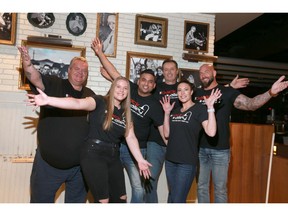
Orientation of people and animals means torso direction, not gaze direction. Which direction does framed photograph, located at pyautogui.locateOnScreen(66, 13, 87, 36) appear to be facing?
toward the camera

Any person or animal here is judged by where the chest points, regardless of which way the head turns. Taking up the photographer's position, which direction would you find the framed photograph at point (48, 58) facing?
facing the viewer

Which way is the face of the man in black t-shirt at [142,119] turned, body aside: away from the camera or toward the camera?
toward the camera

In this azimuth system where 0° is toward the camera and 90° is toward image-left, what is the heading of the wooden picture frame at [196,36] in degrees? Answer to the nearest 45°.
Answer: approximately 0°

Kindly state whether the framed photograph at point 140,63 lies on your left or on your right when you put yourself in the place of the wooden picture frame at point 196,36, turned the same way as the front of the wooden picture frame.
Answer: on your right

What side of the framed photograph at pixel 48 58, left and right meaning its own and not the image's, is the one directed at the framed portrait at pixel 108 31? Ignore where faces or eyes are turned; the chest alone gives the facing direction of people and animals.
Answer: left

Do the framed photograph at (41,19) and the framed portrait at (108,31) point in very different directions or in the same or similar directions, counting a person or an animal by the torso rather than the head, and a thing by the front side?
same or similar directions

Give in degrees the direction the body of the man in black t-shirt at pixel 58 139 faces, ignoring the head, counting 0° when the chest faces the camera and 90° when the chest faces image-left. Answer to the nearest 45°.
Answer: approximately 315°

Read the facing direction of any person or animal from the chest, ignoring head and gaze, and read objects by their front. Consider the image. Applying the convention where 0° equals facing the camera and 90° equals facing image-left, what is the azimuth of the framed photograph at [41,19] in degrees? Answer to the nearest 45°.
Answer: approximately 0°

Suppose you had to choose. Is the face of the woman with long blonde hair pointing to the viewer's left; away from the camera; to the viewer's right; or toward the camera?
toward the camera

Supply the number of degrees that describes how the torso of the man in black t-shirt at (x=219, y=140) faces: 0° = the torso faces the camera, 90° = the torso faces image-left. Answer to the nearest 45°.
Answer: approximately 45°

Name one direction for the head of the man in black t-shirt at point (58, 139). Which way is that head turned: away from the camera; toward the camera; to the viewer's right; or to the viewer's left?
toward the camera

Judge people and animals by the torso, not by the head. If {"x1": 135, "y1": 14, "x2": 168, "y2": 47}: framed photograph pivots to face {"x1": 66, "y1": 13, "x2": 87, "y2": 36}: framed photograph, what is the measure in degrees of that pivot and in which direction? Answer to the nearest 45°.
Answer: approximately 90° to its right

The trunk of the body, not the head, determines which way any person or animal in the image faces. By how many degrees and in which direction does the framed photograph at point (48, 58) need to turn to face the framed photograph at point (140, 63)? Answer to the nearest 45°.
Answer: approximately 90° to its left

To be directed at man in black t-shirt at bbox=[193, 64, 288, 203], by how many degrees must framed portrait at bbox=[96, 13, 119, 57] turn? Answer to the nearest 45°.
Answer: approximately 45° to its left
